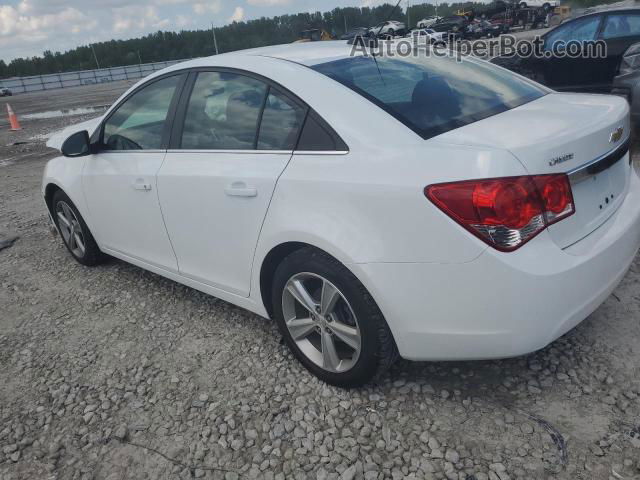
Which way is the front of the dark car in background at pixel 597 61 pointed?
to the viewer's left

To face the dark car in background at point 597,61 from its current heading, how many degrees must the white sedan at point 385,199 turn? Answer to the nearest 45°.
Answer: approximately 90° to its right

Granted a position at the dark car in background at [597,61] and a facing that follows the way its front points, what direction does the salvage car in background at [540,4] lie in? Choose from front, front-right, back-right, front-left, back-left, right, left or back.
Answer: right

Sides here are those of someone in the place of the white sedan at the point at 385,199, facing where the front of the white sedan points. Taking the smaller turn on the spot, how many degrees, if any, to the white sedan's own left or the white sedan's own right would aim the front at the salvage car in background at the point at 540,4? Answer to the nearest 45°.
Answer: approximately 45° to the white sedan's own right

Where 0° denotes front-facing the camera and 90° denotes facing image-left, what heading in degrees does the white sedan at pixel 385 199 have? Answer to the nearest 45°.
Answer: approximately 135°

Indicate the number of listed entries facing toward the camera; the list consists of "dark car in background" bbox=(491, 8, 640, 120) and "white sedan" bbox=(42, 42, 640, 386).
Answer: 0
